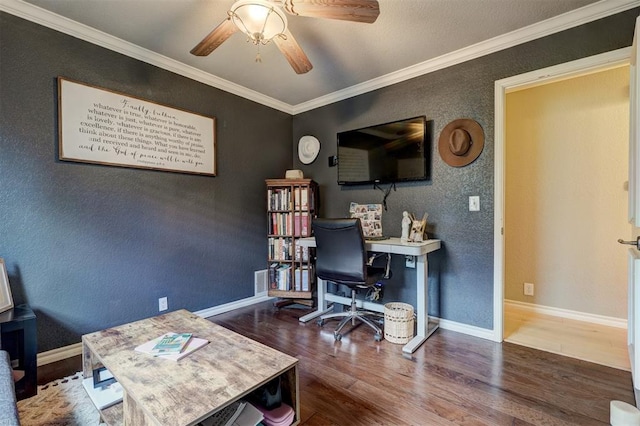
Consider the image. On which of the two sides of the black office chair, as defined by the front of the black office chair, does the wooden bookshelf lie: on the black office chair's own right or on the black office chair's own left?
on the black office chair's own left

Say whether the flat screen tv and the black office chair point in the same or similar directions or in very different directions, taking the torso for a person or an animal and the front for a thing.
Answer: very different directions

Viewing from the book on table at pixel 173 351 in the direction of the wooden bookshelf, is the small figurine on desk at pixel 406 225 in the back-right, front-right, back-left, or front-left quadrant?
front-right

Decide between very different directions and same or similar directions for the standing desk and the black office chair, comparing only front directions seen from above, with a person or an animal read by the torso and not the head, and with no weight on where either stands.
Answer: very different directions

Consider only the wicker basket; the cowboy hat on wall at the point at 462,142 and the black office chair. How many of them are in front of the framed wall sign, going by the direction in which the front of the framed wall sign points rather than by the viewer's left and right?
3

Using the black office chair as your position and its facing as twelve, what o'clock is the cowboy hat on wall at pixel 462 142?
The cowboy hat on wall is roughly at 1 o'clock from the black office chair.

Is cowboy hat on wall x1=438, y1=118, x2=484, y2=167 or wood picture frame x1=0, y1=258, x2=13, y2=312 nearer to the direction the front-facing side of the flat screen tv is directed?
the wood picture frame

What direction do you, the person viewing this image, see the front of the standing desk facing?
facing the viewer and to the left of the viewer

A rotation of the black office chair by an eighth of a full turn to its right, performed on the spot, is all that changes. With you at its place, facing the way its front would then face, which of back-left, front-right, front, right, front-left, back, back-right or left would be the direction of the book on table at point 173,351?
back-right

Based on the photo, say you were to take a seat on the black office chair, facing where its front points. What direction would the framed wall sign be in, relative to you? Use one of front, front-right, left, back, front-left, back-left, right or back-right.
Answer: back-left

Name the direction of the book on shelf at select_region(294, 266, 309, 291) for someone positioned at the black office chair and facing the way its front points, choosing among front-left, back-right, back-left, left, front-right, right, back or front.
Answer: left

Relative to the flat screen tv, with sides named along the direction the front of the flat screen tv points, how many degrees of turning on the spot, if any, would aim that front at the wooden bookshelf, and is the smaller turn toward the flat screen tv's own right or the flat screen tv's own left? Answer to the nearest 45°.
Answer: approximately 45° to the flat screen tv's own right

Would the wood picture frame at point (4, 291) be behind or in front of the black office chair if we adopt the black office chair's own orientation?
behind

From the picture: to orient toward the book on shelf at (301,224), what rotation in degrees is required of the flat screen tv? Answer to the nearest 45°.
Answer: approximately 45° to its right

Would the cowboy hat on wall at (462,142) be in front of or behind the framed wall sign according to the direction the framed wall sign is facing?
in front

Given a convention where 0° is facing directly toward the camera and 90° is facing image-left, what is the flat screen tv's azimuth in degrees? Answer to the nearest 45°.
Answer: approximately 45°

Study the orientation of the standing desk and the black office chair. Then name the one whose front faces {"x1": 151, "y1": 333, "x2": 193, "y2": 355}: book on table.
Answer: the standing desk

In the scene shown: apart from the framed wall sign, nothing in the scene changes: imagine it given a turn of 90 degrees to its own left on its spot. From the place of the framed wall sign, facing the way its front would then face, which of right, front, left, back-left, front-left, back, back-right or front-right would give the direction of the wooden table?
back-right

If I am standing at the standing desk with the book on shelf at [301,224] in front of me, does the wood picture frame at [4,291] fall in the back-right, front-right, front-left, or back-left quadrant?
front-left

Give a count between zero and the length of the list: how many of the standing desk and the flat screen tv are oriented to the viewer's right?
0

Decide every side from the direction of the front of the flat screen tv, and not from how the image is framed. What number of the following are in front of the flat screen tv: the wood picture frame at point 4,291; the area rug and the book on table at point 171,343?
3

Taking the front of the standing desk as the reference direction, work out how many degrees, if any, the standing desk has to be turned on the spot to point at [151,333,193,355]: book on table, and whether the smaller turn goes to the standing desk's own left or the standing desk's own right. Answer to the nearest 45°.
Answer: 0° — it already faces it
